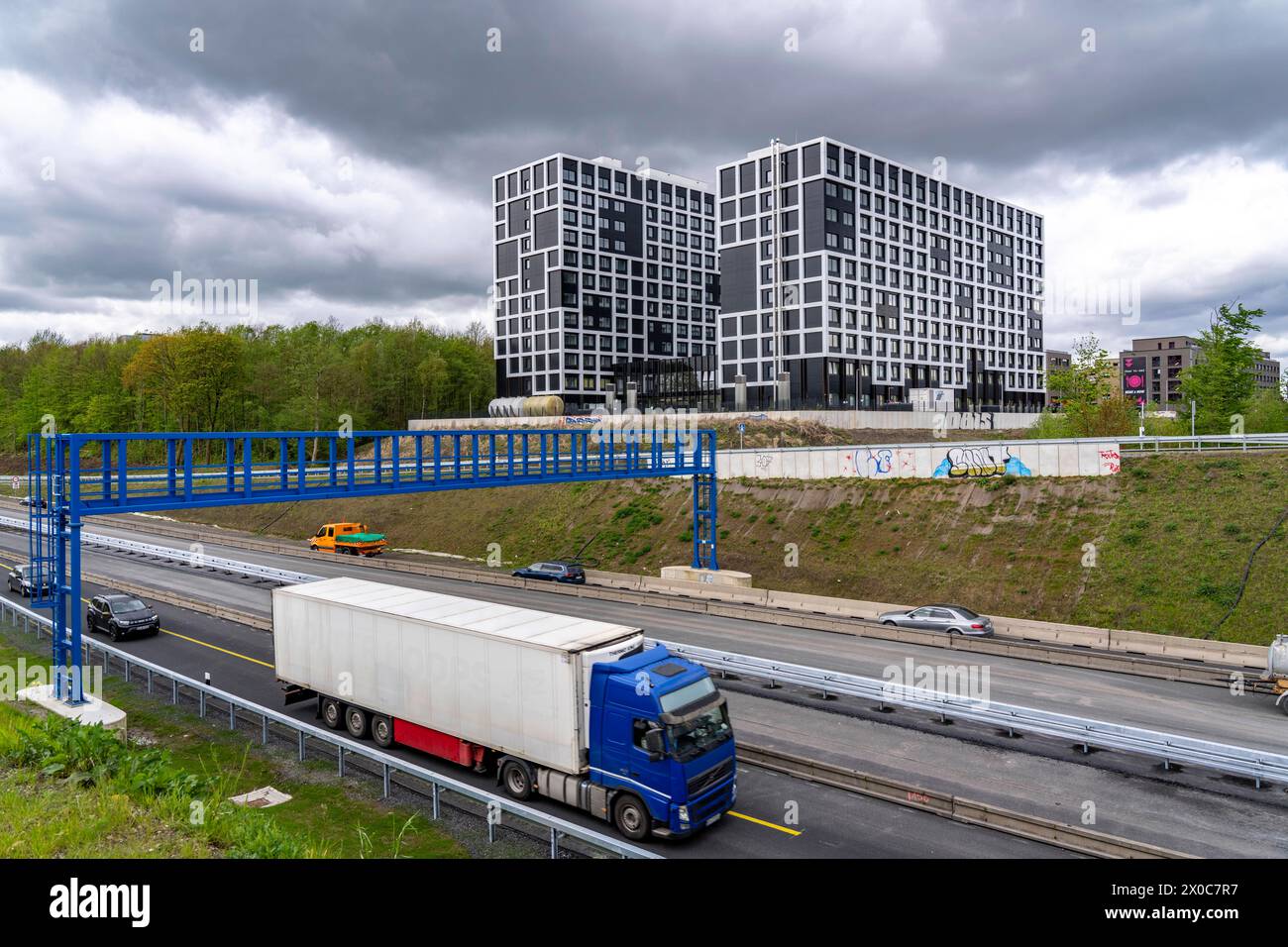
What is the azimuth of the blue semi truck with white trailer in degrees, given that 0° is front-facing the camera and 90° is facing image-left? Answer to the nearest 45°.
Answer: approximately 315°

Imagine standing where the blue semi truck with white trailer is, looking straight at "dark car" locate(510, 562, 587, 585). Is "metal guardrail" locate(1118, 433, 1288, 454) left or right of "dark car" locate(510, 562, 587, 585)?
right

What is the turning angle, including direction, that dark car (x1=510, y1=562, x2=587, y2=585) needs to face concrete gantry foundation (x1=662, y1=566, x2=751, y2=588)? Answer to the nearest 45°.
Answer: approximately 135° to its right

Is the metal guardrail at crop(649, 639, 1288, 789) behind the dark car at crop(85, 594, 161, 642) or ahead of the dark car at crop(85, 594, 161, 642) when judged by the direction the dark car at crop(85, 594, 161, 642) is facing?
ahead

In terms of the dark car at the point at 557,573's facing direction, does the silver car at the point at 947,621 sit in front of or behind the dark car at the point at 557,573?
behind

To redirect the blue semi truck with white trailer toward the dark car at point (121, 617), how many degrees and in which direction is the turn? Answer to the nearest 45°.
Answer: approximately 180°

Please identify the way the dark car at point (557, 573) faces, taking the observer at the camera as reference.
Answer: facing away from the viewer and to the left of the viewer

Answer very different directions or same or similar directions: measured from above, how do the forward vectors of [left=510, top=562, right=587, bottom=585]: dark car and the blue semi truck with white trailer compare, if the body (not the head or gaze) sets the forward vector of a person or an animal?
very different directions

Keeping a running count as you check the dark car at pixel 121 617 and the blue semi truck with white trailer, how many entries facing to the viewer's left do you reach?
0
